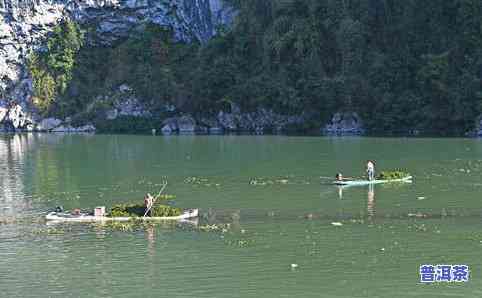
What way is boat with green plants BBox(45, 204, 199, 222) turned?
to the viewer's right
